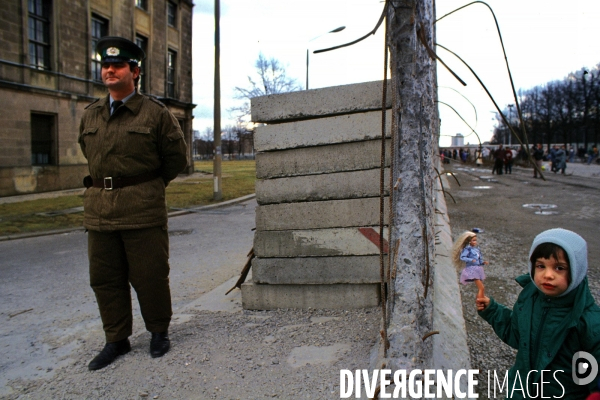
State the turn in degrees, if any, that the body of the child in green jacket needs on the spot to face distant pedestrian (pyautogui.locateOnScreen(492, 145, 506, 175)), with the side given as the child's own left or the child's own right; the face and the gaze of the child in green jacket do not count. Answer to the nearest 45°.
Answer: approximately 135° to the child's own right

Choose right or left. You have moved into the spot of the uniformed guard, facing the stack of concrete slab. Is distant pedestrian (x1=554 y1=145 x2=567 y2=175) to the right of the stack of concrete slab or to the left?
left

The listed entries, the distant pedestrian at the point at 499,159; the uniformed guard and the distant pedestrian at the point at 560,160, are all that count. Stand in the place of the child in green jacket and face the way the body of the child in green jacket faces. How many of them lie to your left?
0

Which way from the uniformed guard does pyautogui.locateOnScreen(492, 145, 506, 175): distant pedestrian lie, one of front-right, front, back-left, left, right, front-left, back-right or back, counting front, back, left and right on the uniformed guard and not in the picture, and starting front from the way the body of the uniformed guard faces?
back

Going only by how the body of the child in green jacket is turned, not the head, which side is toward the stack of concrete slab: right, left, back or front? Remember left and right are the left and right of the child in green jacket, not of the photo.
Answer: right

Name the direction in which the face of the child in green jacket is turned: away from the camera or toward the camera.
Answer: toward the camera

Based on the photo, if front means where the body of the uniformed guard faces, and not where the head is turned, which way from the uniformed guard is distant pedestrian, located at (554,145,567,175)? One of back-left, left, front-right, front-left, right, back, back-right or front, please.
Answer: back

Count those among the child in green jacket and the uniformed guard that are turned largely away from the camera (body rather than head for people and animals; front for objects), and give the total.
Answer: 0

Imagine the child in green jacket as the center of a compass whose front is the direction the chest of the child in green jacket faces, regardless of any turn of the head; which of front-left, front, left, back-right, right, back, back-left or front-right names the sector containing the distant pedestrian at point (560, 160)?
back-right

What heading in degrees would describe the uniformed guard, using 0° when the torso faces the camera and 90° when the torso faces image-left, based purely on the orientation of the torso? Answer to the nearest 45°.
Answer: approximately 45°

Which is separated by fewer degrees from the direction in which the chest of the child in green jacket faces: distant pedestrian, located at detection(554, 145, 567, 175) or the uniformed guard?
the uniformed guard

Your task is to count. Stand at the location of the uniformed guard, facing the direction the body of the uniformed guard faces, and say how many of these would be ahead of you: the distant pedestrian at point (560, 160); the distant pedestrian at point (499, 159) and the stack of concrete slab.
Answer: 0

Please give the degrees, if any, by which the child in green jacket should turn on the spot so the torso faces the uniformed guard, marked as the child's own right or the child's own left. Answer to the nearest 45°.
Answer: approximately 45° to the child's own right

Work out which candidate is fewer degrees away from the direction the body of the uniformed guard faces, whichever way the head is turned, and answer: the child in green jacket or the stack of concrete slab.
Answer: the child in green jacket
